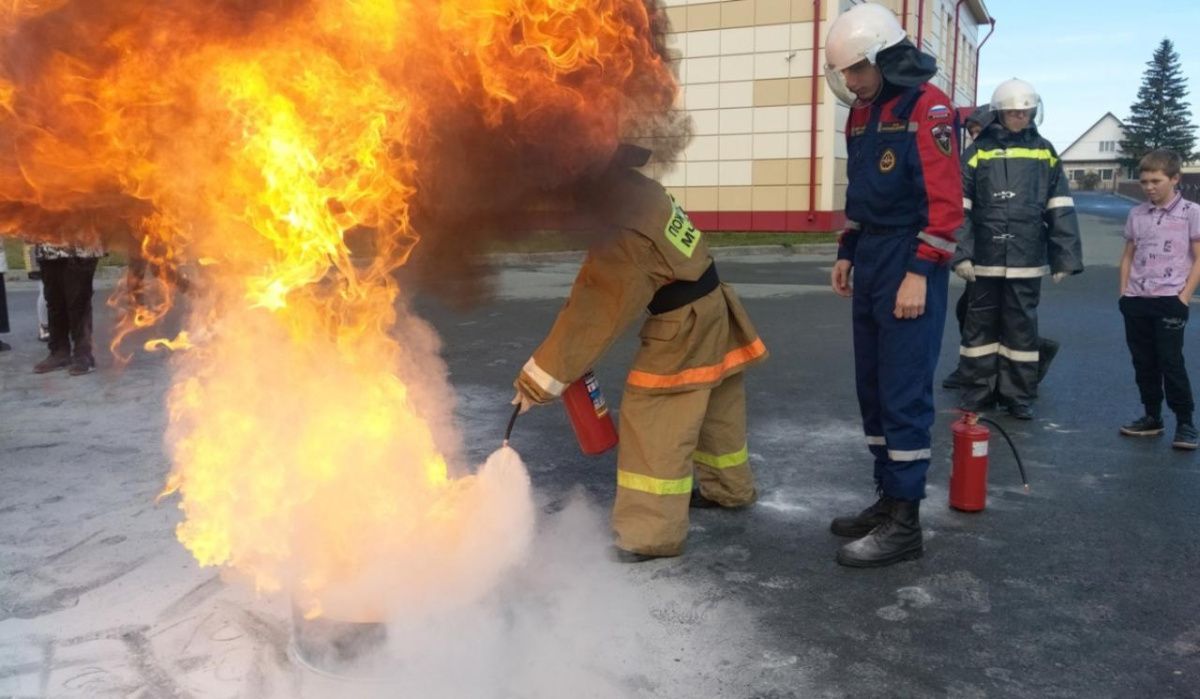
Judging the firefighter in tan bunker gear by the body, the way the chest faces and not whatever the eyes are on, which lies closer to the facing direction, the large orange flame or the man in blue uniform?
the large orange flame

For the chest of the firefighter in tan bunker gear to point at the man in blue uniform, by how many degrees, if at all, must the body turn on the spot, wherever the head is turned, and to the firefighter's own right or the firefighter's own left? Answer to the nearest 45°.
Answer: approximately 180°

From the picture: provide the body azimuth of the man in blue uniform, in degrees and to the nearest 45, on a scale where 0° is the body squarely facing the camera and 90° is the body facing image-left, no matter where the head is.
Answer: approximately 45°

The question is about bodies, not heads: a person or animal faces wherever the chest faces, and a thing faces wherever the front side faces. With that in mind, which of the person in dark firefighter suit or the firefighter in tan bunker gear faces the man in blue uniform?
the person in dark firefighter suit

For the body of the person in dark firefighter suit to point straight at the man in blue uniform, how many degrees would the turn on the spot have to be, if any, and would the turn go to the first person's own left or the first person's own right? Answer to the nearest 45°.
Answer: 0° — they already face them

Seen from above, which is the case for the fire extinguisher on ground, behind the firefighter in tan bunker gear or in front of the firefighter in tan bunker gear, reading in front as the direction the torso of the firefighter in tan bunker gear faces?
behind

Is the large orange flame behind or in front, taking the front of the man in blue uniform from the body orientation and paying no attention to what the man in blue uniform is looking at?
in front

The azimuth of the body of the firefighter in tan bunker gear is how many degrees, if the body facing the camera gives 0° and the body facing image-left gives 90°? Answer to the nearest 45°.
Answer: approximately 90°

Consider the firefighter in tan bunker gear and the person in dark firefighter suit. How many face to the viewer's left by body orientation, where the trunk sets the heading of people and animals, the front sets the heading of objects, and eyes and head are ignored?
1

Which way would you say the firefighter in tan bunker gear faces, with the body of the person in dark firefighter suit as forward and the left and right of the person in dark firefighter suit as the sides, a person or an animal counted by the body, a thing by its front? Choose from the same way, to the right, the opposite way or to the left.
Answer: to the right

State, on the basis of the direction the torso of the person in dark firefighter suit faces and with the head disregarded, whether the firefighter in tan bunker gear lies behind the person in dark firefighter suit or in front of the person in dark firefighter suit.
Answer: in front
